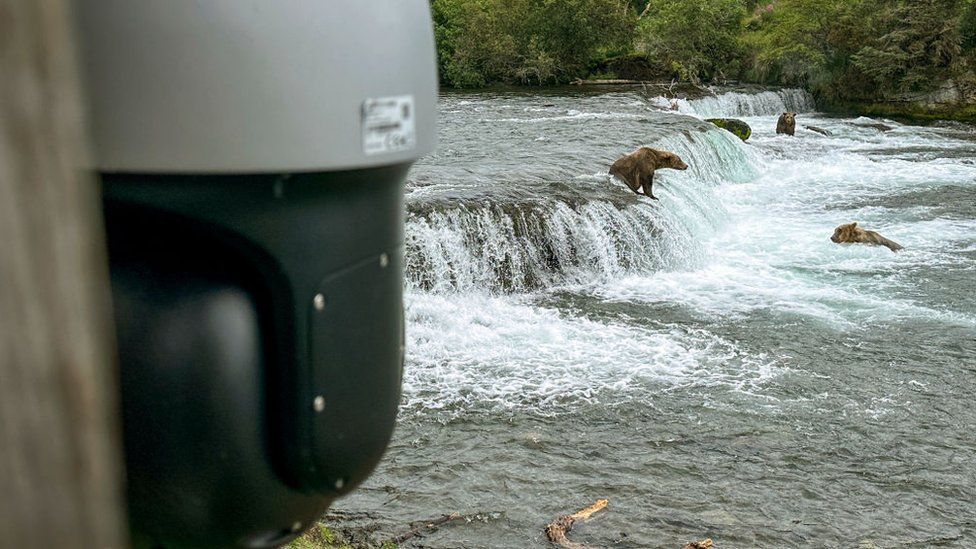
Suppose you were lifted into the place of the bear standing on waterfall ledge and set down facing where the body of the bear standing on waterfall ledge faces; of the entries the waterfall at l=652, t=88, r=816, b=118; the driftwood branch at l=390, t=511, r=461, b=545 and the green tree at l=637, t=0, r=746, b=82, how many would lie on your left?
2

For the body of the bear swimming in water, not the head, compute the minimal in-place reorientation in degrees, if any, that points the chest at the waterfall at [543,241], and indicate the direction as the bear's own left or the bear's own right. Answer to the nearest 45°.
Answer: approximately 45° to the bear's own left

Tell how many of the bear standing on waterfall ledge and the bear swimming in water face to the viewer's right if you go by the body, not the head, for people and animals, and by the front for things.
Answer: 1

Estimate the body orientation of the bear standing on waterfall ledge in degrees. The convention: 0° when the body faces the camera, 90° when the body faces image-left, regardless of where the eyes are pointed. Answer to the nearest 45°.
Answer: approximately 270°

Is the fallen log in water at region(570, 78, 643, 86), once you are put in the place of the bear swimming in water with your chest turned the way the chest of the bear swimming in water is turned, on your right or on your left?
on your right

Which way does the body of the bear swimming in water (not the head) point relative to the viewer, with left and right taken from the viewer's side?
facing to the left of the viewer

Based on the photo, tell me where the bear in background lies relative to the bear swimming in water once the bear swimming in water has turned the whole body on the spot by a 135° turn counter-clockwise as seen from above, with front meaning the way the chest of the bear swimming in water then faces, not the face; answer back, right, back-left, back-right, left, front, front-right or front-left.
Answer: back-left

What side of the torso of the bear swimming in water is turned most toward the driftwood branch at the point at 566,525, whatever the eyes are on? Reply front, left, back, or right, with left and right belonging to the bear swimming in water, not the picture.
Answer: left

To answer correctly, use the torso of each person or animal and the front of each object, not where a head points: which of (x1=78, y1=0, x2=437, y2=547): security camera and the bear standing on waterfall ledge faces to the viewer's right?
the bear standing on waterfall ledge
